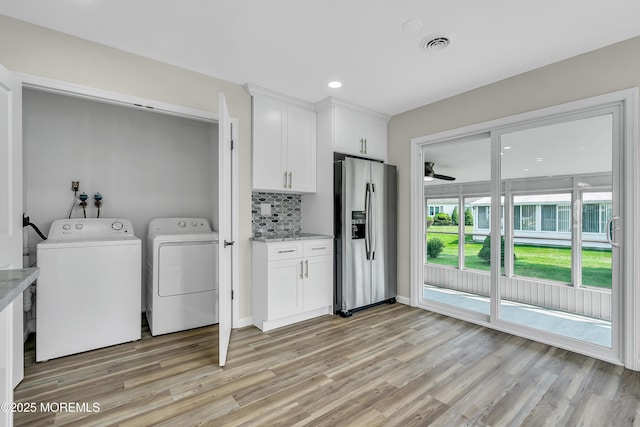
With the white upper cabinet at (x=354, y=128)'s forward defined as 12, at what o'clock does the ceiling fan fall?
The ceiling fan is roughly at 10 o'clock from the white upper cabinet.

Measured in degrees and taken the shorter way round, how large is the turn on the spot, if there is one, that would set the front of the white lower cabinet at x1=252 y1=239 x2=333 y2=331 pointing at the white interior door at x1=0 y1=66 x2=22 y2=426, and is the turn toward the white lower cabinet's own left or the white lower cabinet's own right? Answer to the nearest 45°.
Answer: approximately 90° to the white lower cabinet's own right

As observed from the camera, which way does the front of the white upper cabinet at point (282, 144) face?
facing the viewer and to the right of the viewer

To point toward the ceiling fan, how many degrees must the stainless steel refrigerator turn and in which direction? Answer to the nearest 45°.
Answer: approximately 90° to its left

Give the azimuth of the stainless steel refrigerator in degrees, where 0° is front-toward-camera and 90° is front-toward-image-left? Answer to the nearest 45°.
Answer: approximately 315°

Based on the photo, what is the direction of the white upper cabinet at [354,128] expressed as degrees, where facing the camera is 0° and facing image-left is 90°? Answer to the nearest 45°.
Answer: approximately 315°

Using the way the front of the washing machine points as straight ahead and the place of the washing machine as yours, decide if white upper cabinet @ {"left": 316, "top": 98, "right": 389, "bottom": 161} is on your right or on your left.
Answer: on your left
